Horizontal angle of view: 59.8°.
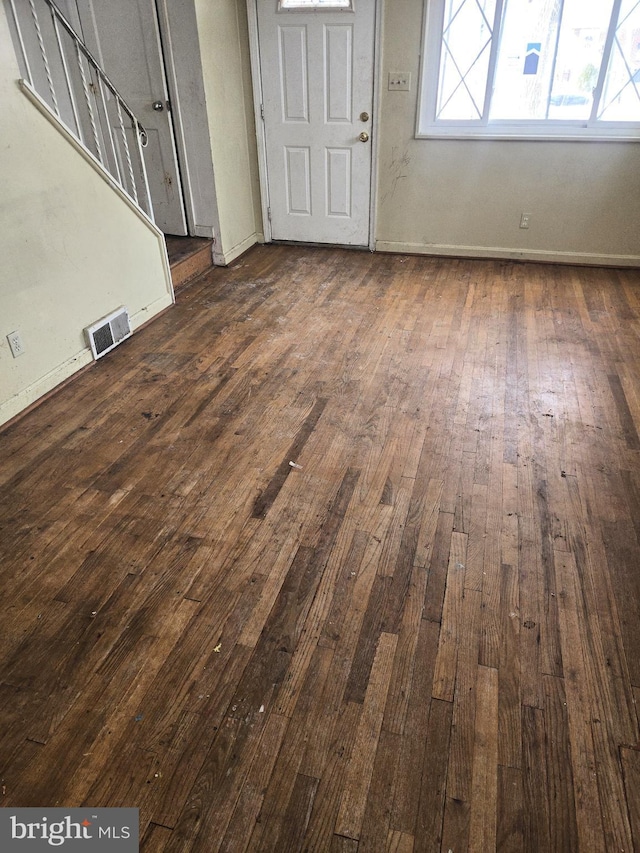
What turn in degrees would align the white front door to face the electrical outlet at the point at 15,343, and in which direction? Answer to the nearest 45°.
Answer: approximately 45° to its right

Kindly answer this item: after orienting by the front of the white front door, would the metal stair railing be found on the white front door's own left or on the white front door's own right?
on the white front door's own right

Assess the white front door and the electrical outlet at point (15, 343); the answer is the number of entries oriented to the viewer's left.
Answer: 0

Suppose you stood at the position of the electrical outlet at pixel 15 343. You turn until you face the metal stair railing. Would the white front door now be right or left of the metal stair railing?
right

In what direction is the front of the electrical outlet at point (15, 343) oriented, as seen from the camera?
facing the viewer and to the right of the viewer

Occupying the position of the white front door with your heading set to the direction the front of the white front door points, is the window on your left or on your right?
on your left

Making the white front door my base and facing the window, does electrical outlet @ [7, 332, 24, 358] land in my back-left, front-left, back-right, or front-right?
back-right

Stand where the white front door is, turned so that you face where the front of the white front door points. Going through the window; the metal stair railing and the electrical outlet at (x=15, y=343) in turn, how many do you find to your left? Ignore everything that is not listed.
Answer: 1

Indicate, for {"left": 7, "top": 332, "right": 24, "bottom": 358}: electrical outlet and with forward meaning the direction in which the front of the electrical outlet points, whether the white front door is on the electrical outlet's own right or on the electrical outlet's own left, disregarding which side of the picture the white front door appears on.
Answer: on the electrical outlet's own left

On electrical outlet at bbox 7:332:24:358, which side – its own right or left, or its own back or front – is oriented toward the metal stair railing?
left

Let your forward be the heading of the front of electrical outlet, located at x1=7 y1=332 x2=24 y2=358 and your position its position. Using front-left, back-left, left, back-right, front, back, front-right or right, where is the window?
front-left

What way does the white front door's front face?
toward the camera

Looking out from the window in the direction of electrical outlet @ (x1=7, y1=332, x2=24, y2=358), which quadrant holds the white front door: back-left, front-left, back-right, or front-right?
front-right

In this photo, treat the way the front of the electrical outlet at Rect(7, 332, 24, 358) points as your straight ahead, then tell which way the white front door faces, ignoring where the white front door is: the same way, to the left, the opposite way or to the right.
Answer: to the right

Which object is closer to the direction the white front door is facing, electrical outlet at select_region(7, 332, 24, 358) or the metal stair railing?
the electrical outlet
